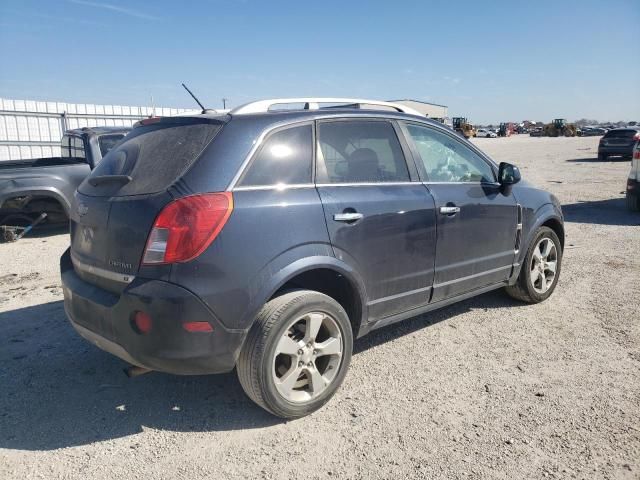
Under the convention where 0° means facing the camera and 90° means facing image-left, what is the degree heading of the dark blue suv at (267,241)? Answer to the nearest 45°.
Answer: approximately 225°

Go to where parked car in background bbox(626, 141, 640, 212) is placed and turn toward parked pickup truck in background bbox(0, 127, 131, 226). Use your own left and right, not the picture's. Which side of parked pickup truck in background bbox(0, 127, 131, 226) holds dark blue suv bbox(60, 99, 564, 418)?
left

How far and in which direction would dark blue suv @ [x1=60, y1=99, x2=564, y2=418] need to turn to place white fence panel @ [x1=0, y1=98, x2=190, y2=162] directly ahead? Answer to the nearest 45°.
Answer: approximately 90° to its left

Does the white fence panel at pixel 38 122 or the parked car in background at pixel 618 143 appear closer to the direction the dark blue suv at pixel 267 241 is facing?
the parked car in background

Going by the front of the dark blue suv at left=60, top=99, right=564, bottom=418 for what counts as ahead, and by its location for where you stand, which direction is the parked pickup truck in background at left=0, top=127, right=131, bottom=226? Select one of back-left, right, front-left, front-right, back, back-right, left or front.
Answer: left

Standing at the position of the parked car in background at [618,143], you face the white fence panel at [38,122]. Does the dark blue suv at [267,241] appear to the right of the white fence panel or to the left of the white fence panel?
left

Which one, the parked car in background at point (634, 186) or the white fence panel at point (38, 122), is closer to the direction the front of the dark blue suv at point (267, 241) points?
the parked car in background

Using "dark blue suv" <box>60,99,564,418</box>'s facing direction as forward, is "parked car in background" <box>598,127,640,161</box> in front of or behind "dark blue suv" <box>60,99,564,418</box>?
in front

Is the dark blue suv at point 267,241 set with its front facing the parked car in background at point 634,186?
yes
